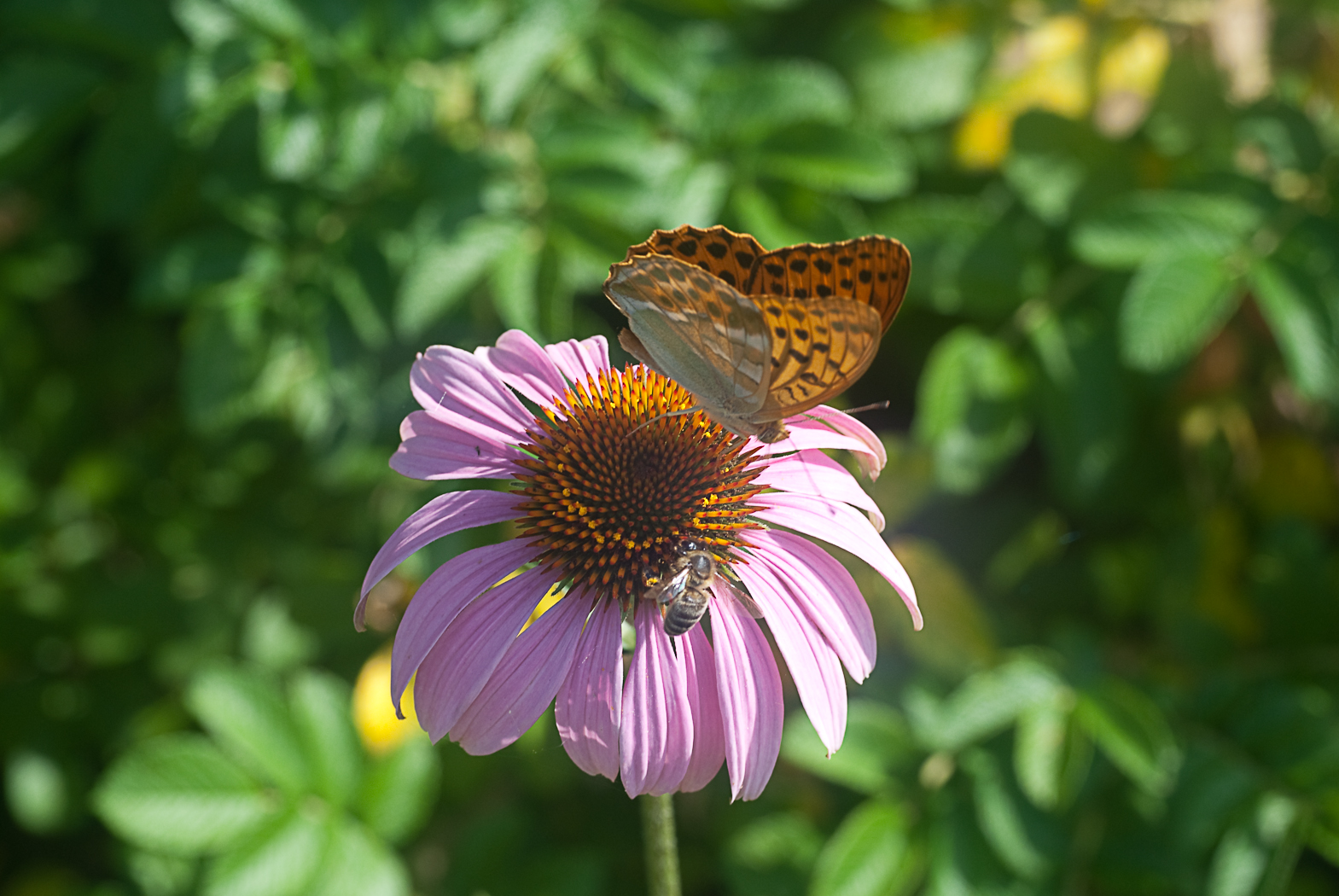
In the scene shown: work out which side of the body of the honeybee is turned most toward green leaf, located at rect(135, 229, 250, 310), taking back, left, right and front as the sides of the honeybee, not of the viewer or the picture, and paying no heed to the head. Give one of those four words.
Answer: front

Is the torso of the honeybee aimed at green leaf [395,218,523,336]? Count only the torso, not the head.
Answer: yes

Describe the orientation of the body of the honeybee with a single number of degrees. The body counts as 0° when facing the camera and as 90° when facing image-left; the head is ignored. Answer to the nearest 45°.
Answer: approximately 180°

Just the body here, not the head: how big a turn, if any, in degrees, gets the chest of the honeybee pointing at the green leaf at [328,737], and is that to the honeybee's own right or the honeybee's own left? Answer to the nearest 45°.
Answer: approximately 45° to the honeybee's own left

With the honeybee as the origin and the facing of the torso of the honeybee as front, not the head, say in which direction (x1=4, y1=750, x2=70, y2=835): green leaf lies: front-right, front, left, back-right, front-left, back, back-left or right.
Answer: front-left

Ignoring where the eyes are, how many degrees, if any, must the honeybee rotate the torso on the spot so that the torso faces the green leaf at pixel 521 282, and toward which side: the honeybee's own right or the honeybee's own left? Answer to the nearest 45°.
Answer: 0° — it already faces it

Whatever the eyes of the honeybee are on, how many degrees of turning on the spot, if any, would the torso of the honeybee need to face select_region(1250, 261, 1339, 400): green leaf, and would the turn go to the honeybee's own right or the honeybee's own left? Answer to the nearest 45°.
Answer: approximately 45° to the honeybee's own right

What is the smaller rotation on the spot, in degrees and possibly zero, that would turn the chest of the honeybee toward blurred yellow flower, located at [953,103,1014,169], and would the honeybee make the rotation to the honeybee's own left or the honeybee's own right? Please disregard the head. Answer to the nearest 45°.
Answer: approximately 45° to the honeybee's own right

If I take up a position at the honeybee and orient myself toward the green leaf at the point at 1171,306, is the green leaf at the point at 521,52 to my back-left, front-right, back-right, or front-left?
front-left
